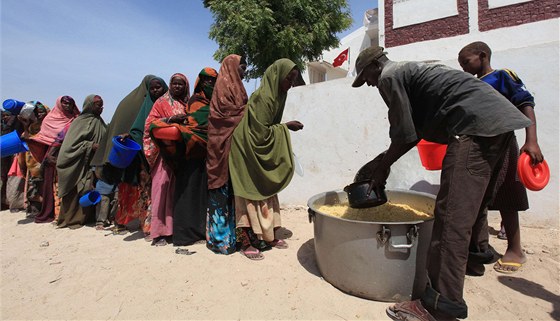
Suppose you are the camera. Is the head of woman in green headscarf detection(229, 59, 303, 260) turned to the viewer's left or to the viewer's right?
to the viewer's right

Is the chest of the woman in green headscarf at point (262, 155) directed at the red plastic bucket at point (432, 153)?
yes

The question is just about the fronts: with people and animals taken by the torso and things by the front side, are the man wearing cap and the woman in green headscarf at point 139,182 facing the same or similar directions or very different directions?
very different directions

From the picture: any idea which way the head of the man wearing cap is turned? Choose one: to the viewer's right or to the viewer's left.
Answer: to the viewer's left

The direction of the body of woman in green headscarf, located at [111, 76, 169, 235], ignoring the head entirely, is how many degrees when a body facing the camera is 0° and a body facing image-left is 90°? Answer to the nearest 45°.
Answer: approximately 315°

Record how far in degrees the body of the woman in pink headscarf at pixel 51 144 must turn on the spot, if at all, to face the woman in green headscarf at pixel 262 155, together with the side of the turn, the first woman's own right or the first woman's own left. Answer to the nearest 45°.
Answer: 0° — they already face them

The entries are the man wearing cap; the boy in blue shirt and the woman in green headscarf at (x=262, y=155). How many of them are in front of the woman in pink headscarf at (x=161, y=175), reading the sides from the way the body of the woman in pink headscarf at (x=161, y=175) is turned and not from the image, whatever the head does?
3

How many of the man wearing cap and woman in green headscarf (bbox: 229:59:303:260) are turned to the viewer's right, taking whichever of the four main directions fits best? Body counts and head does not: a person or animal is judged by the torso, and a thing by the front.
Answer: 1

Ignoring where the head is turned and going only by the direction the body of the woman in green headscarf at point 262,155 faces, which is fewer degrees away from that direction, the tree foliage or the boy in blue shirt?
the boy in blue shirt

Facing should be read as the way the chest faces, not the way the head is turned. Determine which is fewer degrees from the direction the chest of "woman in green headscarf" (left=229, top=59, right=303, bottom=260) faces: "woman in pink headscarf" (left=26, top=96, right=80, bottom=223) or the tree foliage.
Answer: the tree foliage

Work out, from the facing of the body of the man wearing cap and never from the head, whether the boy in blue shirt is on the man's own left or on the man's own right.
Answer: on the man's own right
